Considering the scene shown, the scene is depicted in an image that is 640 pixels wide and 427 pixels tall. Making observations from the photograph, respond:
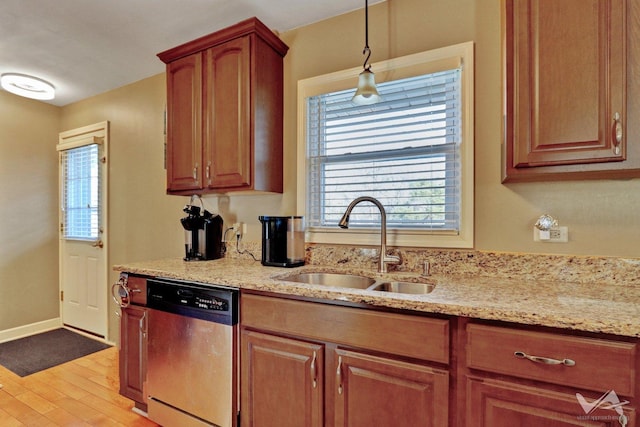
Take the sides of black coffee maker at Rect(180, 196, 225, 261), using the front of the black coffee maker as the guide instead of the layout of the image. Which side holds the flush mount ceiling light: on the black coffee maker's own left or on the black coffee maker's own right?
on the black coffee maker's own right

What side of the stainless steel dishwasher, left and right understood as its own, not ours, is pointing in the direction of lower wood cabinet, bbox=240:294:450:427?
left

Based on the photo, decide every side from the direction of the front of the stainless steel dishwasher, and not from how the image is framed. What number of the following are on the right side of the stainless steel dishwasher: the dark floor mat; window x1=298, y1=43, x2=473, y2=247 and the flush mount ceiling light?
2

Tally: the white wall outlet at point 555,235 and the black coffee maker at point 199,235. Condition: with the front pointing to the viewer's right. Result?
0

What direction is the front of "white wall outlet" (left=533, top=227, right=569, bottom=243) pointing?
toward the camera

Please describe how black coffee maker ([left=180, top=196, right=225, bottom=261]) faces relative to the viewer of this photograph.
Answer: facing the viewer and to the left of the viewer

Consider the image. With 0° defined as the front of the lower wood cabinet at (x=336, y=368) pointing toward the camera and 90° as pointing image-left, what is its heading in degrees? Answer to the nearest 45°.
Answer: approximately 45°

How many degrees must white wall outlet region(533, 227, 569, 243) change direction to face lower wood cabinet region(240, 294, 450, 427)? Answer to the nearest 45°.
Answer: approximately 45° to its right

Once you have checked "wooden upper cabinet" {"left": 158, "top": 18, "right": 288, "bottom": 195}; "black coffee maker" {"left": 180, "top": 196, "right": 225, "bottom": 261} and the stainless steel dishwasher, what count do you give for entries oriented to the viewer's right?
0

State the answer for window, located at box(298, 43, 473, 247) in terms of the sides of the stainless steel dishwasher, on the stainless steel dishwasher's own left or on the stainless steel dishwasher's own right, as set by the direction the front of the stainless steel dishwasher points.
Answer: on the stainless steel dishwasher's own left

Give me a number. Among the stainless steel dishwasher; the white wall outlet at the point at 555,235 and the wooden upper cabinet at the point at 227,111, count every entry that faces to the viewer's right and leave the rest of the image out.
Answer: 0

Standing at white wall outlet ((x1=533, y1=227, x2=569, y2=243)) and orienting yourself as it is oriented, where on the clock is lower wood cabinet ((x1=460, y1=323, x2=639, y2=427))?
The lower wood cabinet is roughly at 12 o'clock from the white wall outlet.

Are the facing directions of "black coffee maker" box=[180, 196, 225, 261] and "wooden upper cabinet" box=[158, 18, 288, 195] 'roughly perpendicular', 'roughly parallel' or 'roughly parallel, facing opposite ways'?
roughly parallel

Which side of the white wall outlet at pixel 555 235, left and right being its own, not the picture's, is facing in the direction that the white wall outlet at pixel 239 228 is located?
right

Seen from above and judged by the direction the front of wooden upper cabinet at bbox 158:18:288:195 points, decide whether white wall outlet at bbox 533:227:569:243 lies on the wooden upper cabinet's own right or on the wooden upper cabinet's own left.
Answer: on the wooden upper cabinet's own left
